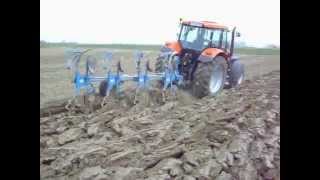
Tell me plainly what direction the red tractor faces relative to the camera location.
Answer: facing away from the viewer and to the right of the viewer
